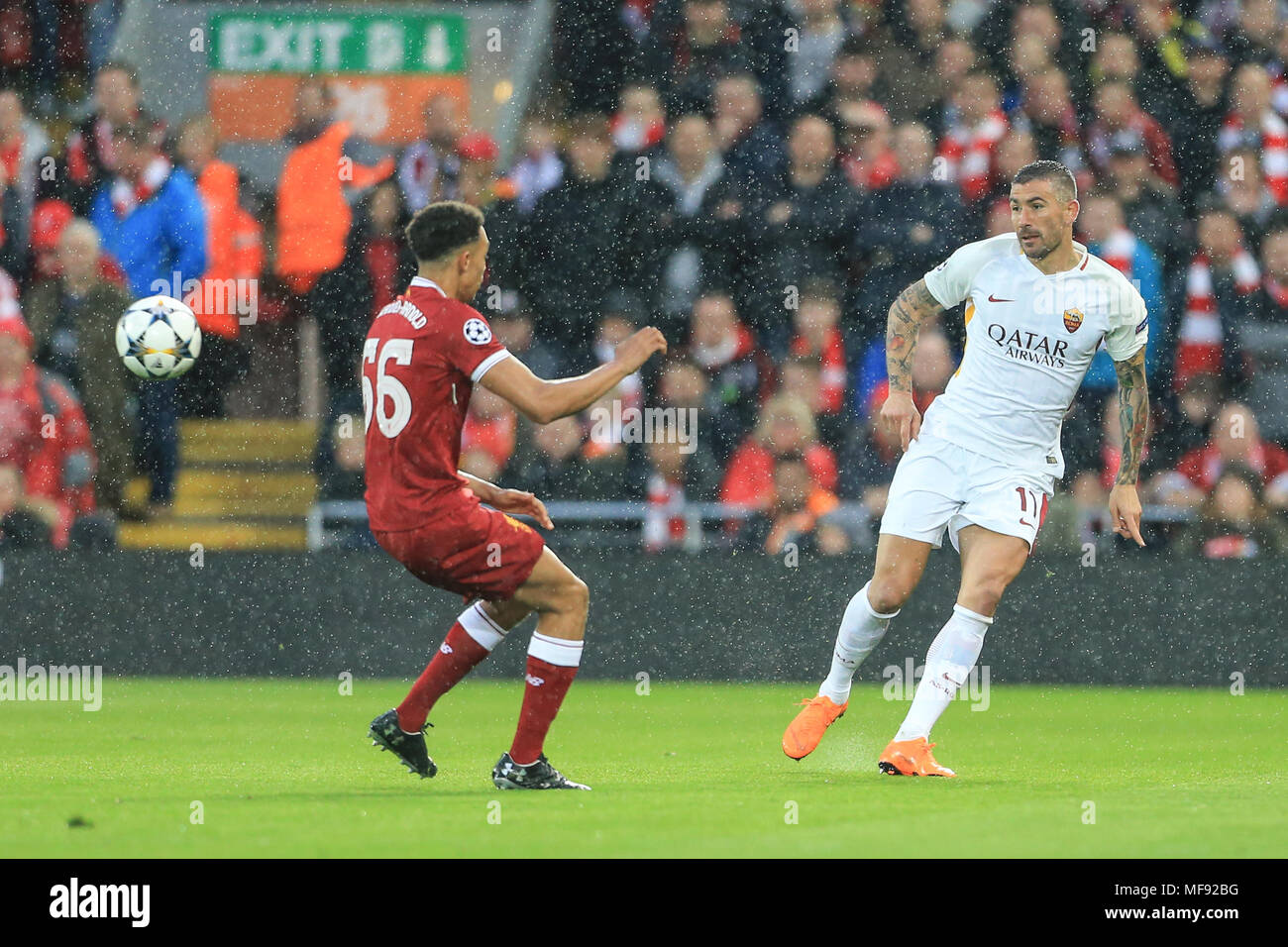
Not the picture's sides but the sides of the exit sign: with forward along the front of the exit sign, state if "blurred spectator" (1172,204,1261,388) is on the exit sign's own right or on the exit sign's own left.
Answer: on the exit sign's own left

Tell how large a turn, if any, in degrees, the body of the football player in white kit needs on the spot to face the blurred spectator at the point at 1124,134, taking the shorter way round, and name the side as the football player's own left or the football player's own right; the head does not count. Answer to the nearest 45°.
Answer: approximately 180°

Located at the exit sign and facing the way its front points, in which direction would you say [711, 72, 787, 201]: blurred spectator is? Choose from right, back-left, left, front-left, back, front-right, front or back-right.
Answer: front-left

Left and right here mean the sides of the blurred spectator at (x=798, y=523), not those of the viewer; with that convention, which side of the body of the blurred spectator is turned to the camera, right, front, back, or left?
front

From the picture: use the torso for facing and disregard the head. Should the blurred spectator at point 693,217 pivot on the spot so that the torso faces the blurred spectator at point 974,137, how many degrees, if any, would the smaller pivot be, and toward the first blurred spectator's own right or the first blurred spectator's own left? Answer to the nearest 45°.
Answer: approximately 90° to the first blurred spectator's own left

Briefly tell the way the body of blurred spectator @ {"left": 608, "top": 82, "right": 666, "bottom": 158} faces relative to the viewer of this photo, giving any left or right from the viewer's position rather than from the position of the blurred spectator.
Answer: facing the viewer

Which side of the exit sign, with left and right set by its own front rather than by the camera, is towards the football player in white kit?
front

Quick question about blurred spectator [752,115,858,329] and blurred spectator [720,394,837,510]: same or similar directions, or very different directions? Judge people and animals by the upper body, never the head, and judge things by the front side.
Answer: same or similar directions

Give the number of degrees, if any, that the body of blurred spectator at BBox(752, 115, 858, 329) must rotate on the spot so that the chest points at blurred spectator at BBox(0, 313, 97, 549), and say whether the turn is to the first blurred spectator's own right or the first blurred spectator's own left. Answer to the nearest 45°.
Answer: approximately 90° to the first blurred spectator's own right

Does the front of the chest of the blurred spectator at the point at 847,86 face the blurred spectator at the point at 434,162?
no

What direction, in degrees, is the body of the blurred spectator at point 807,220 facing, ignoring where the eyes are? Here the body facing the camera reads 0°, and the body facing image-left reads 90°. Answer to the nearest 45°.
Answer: approximately 0°

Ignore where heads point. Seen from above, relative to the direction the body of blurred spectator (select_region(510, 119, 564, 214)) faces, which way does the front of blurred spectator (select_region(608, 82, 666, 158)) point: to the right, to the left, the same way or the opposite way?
the same way

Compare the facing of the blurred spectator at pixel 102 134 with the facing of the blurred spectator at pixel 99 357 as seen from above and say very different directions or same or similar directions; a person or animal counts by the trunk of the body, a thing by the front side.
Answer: same or similar directions

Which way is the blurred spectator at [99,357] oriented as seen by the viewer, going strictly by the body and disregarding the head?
toward the camera

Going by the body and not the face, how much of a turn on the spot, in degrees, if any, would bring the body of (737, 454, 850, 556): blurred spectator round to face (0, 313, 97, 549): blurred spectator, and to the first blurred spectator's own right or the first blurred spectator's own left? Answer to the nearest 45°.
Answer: approximately 90° to the first blurred spectator's own right

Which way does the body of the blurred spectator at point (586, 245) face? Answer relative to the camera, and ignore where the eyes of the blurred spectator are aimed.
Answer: toward the camera

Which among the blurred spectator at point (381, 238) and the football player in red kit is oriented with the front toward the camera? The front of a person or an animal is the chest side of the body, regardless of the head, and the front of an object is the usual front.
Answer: the blurred spectator

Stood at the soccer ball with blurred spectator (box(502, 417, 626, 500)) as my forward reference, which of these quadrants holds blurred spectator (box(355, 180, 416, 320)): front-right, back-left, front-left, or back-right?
front-left
